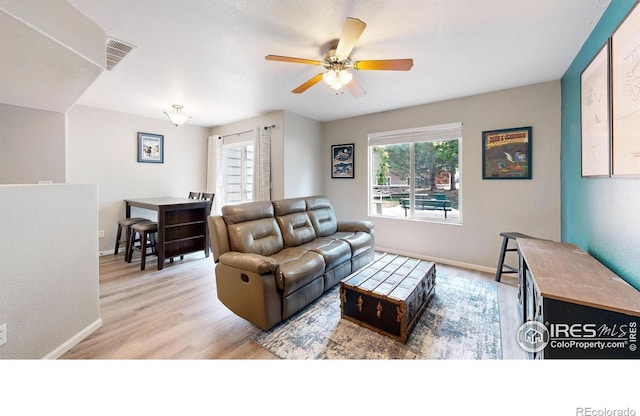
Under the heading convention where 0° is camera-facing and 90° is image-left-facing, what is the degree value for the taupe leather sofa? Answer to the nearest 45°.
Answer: approximately 315°

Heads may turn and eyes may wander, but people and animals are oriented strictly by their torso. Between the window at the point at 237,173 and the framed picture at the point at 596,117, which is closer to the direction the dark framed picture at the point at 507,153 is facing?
the framed picture

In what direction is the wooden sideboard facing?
to the viewer's left

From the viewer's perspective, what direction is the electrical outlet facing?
toward the camera

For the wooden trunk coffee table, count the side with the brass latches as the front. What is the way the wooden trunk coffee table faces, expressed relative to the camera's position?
facing the viewer and to the left of the viewer

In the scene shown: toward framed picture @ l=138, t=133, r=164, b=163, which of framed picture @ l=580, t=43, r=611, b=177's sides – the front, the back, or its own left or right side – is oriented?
front

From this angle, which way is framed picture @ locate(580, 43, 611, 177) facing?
to the viewer's left

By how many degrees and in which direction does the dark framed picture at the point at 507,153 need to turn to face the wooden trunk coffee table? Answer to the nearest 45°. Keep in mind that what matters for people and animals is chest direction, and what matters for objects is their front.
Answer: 0° — it already faces it
